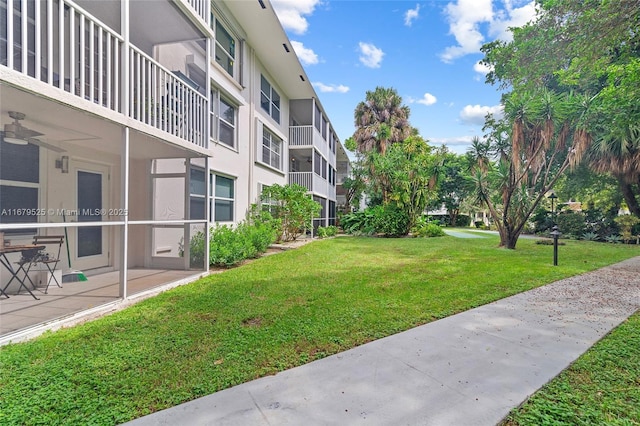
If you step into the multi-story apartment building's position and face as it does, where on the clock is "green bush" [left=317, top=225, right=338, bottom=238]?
The green bush is roughly at 9 o'clock from the multi-story apartment building.

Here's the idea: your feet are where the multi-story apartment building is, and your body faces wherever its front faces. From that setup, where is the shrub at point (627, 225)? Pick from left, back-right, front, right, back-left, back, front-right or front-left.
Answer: front-left

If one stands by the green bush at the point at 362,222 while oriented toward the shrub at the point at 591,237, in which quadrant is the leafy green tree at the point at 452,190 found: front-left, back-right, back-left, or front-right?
front-left

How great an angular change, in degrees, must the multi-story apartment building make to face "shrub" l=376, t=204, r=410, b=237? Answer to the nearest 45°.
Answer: approximately 90° to its left

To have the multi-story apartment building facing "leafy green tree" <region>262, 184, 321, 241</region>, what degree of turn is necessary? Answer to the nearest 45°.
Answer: approximately 90° to its left

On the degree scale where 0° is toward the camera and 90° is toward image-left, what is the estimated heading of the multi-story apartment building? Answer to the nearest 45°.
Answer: approximately 315°

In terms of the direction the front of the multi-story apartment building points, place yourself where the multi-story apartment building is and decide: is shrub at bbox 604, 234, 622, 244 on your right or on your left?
on your left

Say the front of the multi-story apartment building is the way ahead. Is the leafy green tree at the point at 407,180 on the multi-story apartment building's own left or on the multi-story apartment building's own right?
on the multi-story apartment building's own left

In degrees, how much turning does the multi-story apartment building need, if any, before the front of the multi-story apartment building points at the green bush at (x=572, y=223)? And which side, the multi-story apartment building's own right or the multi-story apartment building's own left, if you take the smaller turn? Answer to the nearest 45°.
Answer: approximately 45° to the multi-story apartment building's own left

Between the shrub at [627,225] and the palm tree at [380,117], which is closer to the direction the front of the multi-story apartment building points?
the shrub
